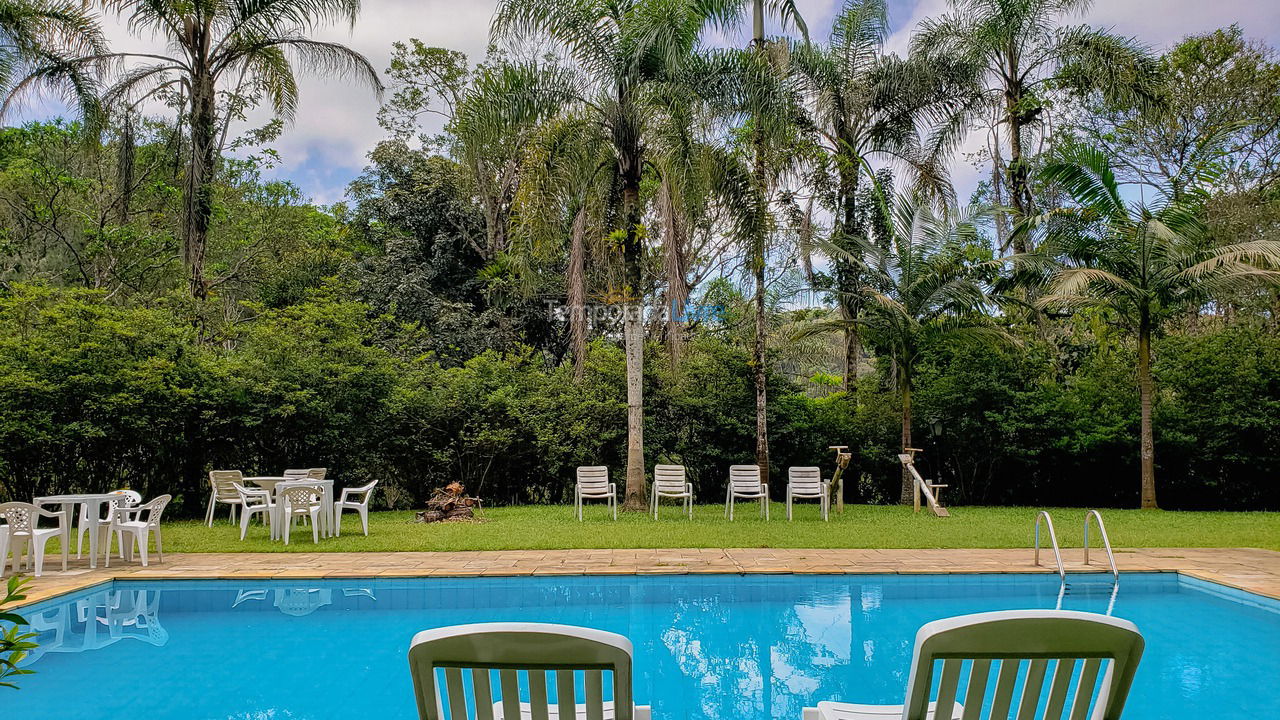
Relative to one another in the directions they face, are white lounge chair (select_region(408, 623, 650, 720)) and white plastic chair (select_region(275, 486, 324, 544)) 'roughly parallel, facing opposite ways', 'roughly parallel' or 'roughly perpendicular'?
roughly parallel

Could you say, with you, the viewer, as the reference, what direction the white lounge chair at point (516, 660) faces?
facing away from the viewer

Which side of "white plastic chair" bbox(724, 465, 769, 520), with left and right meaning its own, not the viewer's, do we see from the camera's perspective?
front

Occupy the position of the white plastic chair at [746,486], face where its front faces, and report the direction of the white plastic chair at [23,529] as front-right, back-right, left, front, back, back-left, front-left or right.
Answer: front-right

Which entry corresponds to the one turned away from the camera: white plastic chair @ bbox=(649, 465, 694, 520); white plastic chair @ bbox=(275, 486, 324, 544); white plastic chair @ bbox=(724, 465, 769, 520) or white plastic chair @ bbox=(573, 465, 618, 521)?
white plastic chair @ bbox=(275, 486, 324, 544)

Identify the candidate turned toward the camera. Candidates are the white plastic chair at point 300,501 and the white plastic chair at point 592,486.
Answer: the white plastic chair at point 592,486

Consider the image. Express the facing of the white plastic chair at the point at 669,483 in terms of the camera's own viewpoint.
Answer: facing the viewer

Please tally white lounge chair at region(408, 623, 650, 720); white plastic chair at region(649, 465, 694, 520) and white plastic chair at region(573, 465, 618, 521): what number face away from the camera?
1

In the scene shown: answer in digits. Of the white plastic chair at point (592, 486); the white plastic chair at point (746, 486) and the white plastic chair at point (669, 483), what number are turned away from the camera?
0

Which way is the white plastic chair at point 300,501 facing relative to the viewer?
away from the camera

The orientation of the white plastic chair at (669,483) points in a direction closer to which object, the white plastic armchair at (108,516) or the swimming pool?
the swimming pool

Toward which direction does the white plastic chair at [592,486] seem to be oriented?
toward the camera

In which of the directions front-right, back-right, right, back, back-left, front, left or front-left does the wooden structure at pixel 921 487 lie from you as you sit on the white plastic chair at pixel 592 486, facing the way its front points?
left

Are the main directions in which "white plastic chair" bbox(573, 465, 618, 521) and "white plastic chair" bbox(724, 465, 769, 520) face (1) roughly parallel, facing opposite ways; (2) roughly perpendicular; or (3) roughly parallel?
roughly parallel

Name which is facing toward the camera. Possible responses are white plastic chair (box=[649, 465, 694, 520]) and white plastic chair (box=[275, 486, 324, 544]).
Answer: white plastic chair (box=[649, 465, 694, 520])
